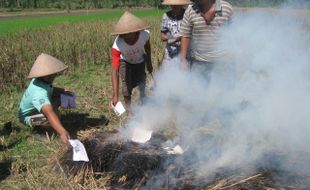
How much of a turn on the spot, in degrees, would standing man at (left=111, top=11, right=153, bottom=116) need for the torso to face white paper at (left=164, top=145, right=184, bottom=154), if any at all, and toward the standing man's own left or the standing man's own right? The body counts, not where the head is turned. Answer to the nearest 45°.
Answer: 0° — they already face it

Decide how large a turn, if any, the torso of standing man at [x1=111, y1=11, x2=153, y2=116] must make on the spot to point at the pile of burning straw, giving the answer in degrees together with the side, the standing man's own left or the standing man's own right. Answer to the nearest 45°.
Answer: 0° — they already face it

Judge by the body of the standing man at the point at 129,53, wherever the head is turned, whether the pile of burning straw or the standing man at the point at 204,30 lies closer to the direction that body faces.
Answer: the pile of burning straw

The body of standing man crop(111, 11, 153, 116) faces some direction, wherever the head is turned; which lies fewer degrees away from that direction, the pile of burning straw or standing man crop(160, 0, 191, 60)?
the pile of burning straw

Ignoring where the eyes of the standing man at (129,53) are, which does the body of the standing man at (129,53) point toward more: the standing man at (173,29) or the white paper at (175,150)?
the white paper

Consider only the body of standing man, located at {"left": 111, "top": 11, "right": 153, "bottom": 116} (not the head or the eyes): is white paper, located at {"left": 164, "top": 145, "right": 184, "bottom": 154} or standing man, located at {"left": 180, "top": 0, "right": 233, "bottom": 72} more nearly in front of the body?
the white paper

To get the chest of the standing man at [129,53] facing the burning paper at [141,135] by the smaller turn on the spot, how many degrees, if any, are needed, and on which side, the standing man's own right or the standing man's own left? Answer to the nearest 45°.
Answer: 0° — they already face it

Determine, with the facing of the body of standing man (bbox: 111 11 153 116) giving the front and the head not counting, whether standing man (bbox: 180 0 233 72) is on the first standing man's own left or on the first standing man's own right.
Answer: on the first standing man's own left

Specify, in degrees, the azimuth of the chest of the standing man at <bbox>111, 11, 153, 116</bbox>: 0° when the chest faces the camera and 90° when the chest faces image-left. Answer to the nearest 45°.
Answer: approximately 0°

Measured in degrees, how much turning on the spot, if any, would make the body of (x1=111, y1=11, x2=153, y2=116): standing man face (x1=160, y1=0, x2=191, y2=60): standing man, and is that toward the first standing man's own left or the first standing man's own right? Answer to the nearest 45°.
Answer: approximately 135° to the first standing man's own left

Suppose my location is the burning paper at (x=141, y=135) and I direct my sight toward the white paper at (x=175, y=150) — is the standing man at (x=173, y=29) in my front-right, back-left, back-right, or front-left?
back-left
